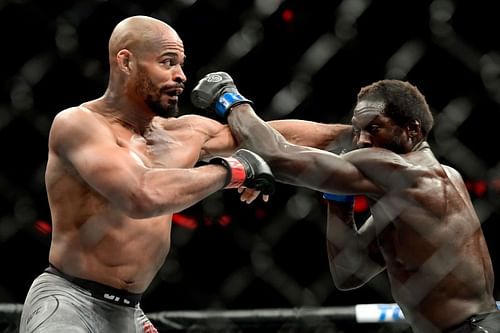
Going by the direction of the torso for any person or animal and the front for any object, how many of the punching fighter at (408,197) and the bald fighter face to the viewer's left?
1

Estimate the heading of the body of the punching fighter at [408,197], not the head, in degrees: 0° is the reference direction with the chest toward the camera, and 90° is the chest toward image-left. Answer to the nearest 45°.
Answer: approximately 90°

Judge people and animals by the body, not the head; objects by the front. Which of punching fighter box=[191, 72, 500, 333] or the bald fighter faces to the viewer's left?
the punching fighter

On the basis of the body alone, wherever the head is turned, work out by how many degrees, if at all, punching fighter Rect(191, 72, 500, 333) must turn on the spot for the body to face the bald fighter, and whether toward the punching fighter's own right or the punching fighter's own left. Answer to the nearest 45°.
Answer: approximately 45° to the punching fighter's own left

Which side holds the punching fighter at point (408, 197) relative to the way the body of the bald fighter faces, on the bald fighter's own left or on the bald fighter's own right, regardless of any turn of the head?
on the bald fighter's own left

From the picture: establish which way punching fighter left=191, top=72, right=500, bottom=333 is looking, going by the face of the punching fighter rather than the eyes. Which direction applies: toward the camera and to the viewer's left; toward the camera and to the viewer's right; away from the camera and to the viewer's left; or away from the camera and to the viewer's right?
toward the camera and to the viewer's left

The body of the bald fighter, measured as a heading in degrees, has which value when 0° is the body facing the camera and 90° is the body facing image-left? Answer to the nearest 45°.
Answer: approximately 315°
